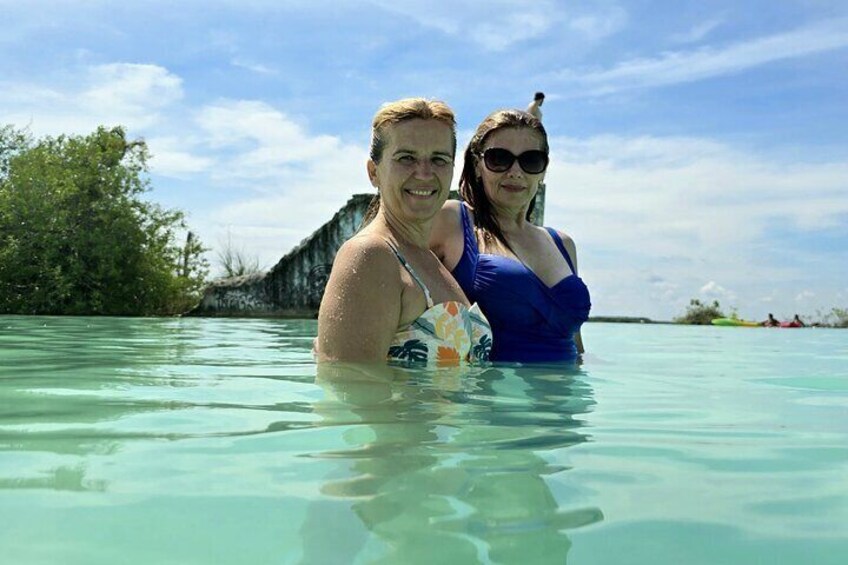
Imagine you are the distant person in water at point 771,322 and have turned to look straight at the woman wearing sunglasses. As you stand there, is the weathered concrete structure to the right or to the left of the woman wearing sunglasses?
right

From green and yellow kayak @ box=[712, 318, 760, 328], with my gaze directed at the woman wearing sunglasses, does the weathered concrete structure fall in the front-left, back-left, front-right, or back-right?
front-right

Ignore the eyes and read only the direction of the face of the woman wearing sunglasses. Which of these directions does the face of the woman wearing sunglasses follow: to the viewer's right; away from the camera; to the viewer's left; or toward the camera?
toward the camera

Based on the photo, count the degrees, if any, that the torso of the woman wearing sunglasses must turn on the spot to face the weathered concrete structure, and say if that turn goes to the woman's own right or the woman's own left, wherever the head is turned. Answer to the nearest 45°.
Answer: approximately 135° to the woman's own left

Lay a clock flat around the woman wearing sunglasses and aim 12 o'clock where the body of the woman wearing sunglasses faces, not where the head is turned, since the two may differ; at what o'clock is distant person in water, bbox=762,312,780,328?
The distant person in water is roughly at 8 o'clock from the woman wearing sunglasses.

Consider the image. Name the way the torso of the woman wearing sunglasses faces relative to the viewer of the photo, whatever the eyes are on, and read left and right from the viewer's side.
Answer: facing the viewer and to the right of the viewer

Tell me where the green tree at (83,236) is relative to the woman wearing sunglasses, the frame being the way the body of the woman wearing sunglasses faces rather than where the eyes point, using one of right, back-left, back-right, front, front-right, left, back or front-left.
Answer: back

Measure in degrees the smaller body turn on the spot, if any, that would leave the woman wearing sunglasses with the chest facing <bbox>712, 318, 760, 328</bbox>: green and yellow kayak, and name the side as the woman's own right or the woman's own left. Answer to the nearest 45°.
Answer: approximately 135° to the woman's own left

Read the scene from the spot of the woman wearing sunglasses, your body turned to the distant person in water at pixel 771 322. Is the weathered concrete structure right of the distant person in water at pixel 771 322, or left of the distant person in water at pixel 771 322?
left
